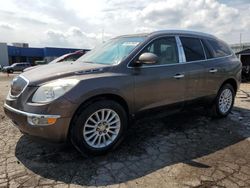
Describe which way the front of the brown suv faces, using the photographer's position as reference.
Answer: facing the viewer and to the left of the viewer
